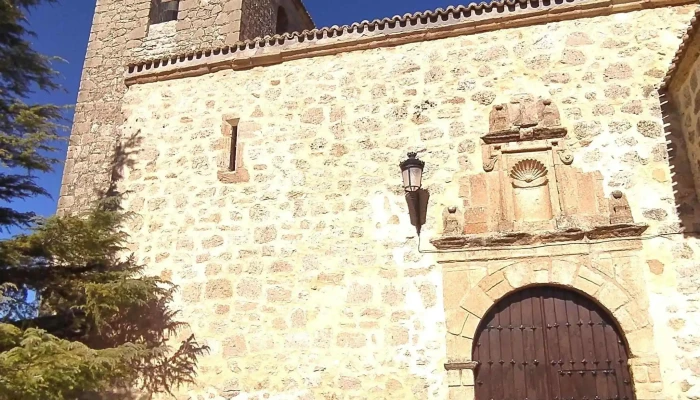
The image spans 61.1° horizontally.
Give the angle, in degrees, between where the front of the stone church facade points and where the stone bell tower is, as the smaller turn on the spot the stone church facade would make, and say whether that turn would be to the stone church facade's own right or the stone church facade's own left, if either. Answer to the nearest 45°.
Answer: approximately 135° to the stone church facade's own right

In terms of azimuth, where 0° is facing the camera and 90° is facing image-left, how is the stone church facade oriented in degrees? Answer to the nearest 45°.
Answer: approximately 0°
